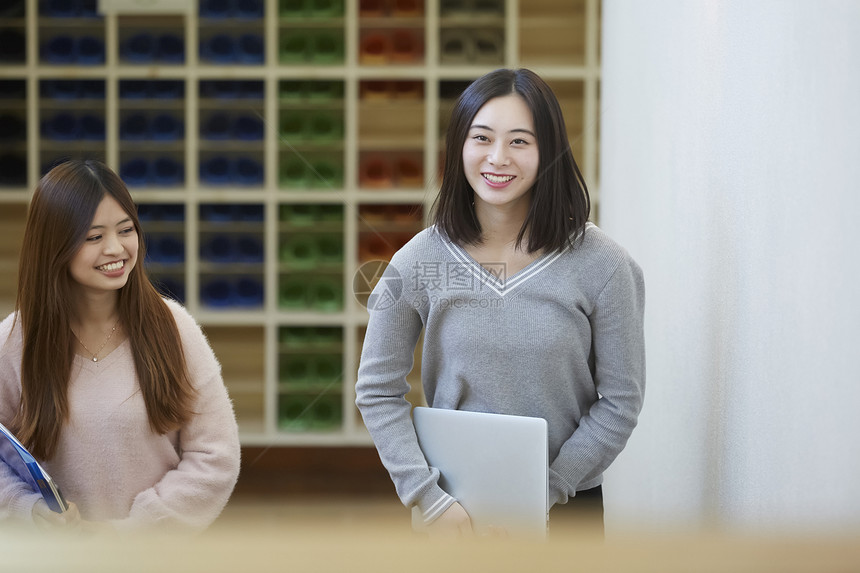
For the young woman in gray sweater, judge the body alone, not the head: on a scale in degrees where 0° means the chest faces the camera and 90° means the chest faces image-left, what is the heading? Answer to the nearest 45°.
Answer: approximately 0°

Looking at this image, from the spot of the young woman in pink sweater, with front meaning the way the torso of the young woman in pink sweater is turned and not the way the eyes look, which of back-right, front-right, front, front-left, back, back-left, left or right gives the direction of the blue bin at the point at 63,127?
back

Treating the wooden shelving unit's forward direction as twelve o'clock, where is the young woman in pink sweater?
The young woman in pink sweater is roughly at 12 o'clock from the wooden shelving unit.

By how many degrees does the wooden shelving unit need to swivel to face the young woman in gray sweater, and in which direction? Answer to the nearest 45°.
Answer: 0° — it already faces them

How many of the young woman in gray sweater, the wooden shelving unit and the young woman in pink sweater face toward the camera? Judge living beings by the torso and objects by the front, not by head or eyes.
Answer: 3
